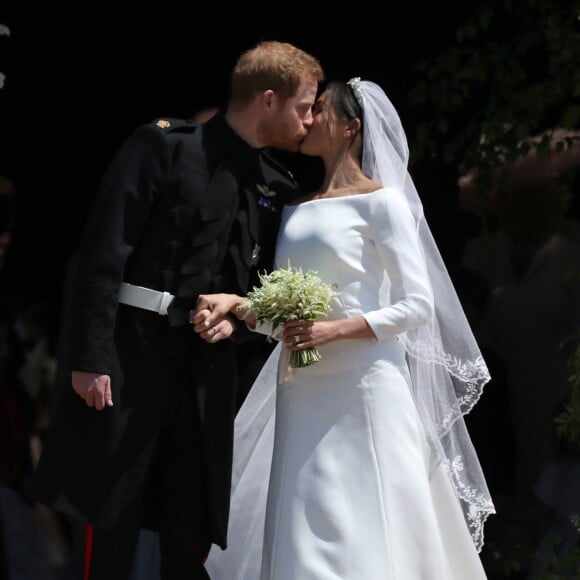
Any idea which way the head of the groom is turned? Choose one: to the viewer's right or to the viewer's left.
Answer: to the viewer's right

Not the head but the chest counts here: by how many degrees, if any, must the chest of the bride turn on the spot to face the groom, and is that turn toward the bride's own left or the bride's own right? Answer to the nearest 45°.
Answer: approximately 45° to the bride's own right

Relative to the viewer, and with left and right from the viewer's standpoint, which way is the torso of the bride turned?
facing the viewer and to the left of the viewer

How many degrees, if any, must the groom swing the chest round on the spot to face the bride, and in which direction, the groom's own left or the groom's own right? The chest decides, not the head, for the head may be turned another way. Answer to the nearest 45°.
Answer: approximately 45° to the groom's own left

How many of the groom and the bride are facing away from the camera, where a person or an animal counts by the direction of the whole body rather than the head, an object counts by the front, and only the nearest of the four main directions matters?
0

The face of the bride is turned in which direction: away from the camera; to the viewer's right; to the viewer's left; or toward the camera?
to the viewer's left
